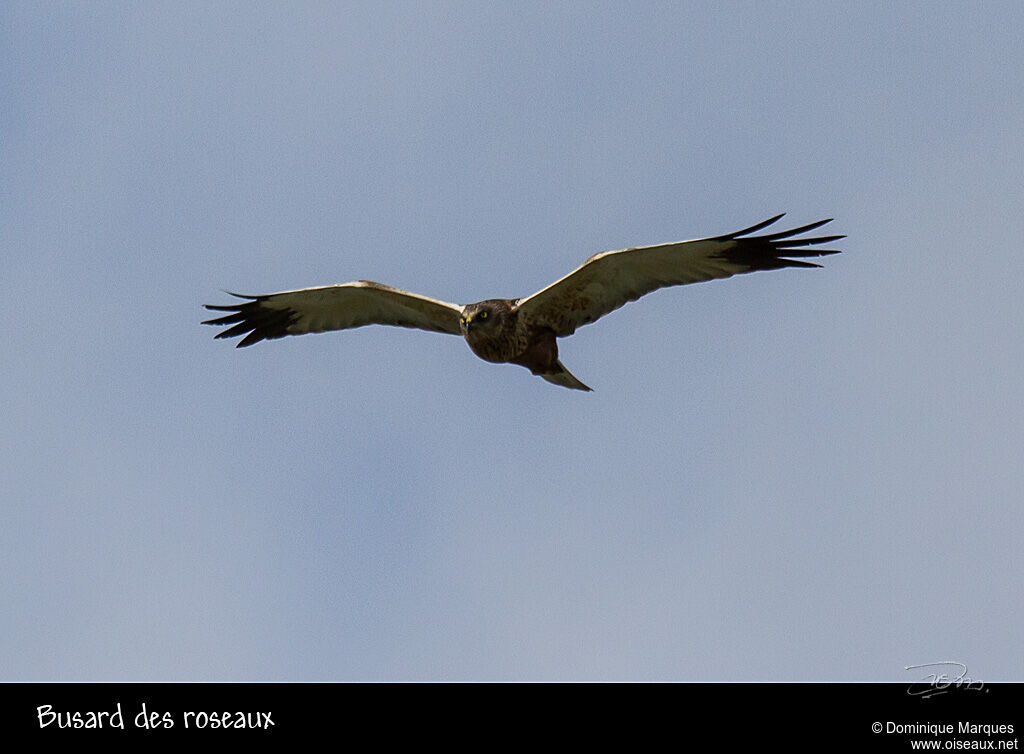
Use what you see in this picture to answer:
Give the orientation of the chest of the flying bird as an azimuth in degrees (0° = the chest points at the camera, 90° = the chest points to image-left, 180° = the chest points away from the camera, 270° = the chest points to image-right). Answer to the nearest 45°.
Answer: approximately 45°
